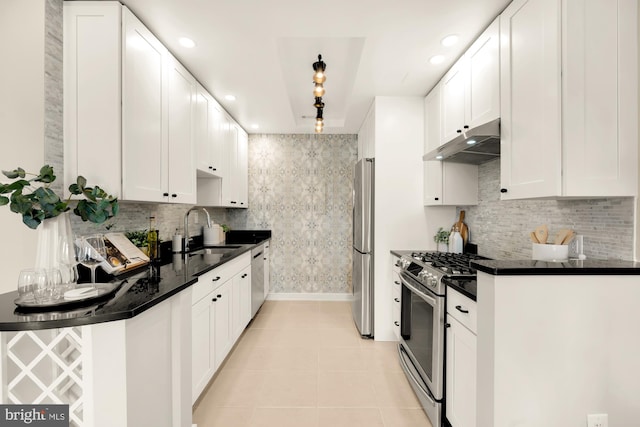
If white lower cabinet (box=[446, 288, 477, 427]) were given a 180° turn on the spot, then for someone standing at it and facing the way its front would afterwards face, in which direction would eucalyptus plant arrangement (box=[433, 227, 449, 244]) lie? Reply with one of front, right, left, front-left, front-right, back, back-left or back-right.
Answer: front-left

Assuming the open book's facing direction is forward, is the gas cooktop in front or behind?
in front

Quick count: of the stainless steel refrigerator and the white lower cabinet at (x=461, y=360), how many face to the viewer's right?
0

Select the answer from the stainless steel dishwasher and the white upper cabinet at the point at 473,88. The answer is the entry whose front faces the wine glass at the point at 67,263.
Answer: the white upper cabinet

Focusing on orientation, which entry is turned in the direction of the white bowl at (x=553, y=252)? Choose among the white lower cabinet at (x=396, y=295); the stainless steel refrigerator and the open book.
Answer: the open book

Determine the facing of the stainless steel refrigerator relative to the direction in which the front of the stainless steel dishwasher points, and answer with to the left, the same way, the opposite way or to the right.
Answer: the opposite way

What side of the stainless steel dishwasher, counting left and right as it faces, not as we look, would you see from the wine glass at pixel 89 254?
right

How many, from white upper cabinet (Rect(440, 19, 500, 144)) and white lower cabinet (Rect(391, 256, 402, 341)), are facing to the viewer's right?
0

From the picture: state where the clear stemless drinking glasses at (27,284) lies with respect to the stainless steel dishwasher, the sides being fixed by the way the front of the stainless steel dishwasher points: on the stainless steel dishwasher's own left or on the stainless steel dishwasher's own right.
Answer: on the stainless steel dishwasher's own right

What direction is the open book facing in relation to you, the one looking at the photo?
facing the viewer and to the right of the viewer
